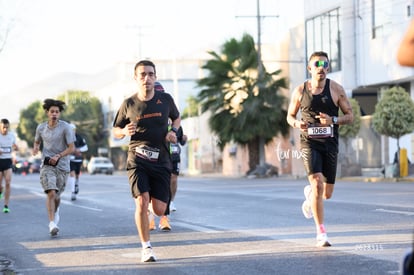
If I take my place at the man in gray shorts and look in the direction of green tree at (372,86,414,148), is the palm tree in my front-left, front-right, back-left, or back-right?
front-left

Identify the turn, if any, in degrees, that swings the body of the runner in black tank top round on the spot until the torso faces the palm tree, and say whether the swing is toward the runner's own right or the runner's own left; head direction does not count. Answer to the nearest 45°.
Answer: approximately 180°

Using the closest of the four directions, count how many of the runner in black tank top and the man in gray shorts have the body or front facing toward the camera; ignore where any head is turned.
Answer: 2

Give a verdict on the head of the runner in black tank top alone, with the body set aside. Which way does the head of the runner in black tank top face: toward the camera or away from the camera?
toward the camera

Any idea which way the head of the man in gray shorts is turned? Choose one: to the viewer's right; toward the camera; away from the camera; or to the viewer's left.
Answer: toward the camera

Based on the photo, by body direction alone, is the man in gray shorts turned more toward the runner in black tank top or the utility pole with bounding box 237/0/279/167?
the runner in black tank top

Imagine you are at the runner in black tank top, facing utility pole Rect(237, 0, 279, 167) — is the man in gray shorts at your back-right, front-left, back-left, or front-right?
front-left

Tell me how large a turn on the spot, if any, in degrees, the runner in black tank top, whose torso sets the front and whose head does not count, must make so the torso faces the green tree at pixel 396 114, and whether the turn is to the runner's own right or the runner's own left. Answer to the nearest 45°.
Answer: approximately 180°

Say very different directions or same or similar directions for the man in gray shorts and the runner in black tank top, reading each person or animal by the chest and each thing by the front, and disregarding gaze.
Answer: same or similar directions

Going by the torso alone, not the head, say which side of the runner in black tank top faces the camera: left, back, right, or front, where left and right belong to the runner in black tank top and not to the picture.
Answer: front

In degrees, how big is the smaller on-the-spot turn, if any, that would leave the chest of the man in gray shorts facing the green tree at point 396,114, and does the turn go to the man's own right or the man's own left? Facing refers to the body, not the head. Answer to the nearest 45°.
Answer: approximately 135° to the man's own left
